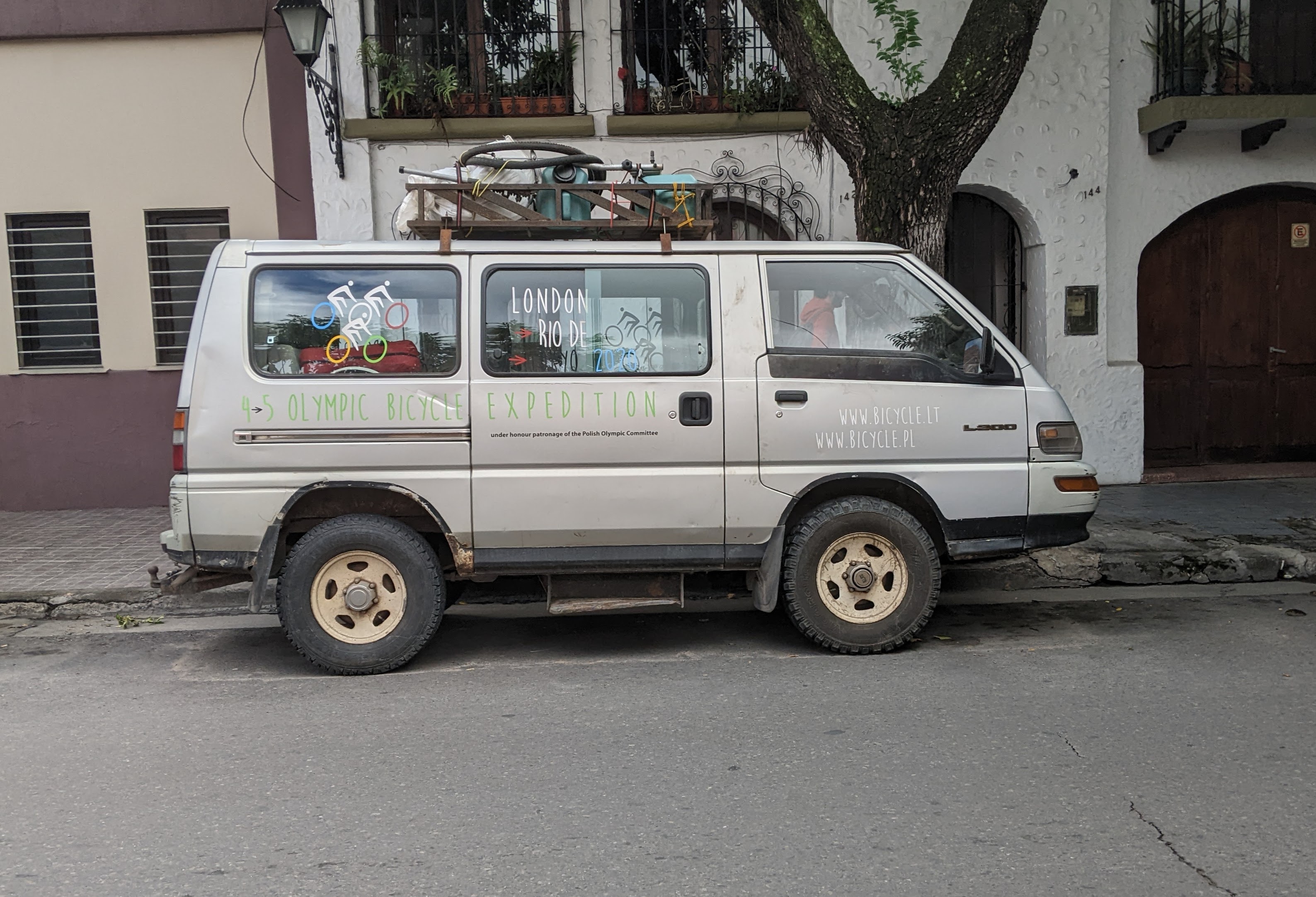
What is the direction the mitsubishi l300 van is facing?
to the viewer's right

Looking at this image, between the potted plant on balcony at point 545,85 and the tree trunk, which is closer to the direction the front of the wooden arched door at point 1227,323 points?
the tree trunk

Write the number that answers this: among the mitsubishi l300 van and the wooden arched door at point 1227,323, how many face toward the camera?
1

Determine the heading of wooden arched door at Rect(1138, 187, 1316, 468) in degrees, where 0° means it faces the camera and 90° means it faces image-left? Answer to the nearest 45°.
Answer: approximately 0°

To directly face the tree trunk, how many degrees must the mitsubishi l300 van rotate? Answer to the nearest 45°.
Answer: approximately 45° to its left

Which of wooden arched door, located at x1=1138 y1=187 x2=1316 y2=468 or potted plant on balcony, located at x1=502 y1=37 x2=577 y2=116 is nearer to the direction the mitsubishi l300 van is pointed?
the wooden arched door

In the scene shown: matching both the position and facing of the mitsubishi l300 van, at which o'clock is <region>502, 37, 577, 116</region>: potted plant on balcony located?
The potted plant on balcony is roughly at 9 o'clock from the mitsubishi l300 van.
